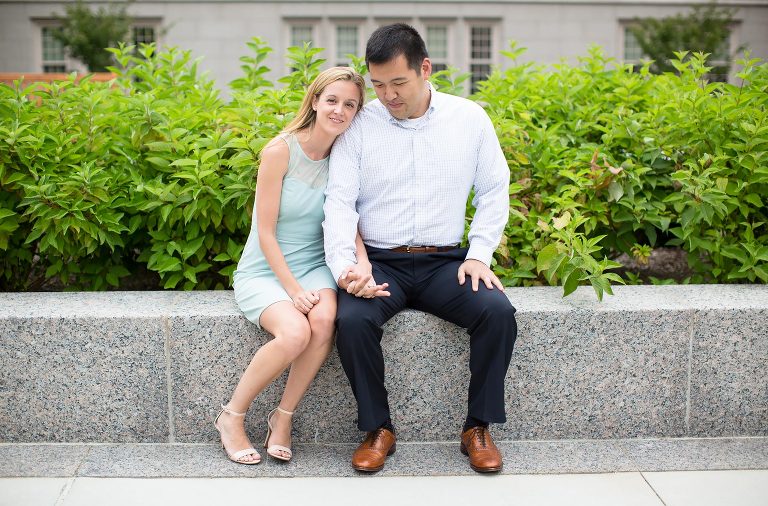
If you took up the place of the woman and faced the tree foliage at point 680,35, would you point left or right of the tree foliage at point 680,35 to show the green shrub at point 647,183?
right

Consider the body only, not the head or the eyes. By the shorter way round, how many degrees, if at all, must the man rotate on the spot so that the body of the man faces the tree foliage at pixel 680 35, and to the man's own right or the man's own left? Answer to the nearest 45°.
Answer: approximately 180°

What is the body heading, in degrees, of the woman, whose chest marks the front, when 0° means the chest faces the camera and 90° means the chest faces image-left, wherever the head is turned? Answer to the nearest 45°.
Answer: approximately 315°

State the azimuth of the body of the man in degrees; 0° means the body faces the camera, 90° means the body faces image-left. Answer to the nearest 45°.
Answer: approximately 0°
